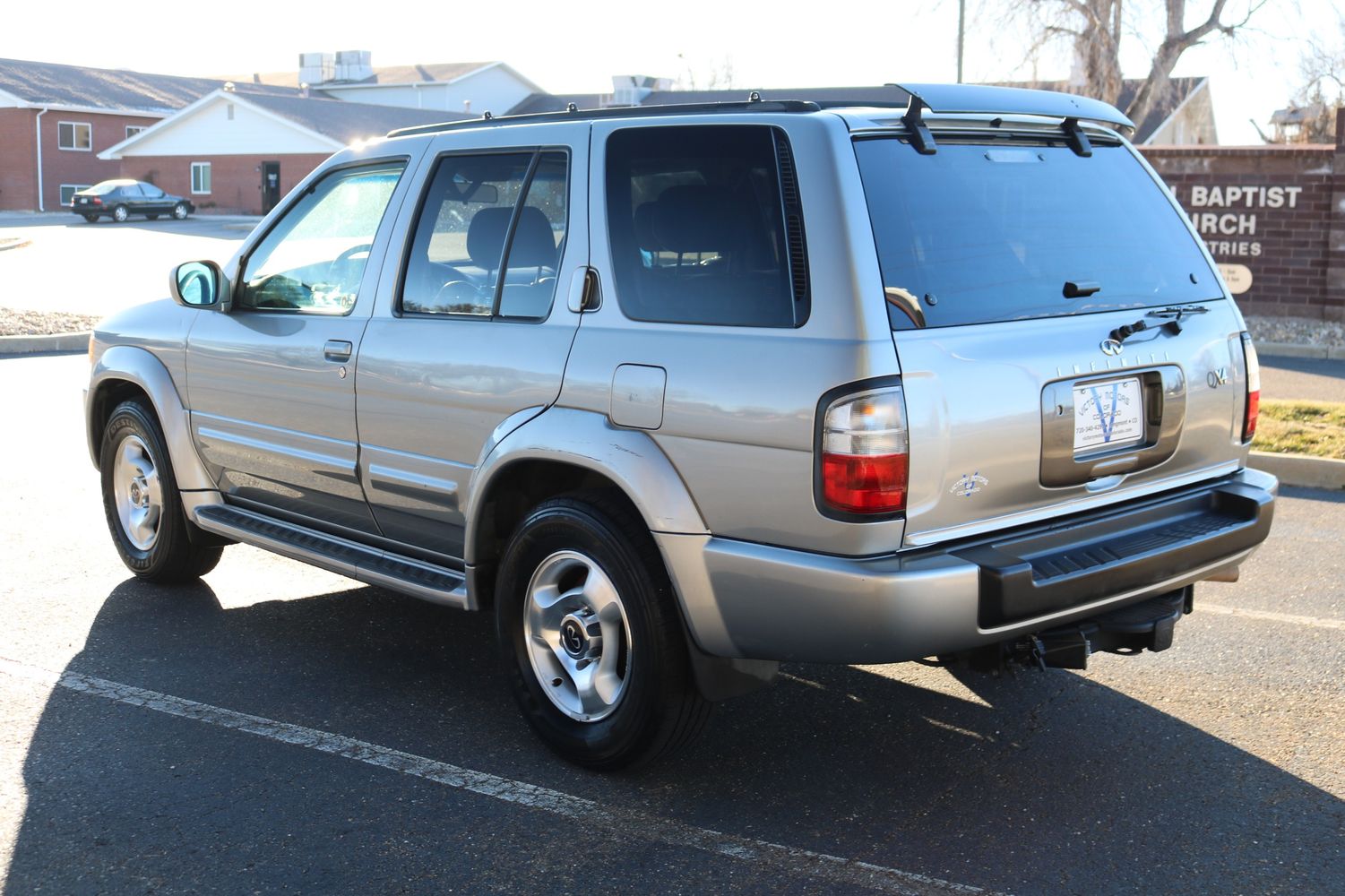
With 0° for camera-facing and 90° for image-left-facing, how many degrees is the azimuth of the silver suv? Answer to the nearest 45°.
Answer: approximately 135°

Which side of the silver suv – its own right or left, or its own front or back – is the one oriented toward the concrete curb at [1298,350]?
right

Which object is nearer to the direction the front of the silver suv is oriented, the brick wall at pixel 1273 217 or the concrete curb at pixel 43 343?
the concrete curb

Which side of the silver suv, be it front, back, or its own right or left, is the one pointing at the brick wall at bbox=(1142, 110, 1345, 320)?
right

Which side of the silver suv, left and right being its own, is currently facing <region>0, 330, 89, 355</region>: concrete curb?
front
